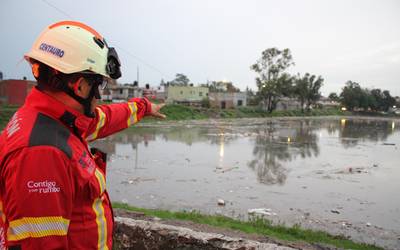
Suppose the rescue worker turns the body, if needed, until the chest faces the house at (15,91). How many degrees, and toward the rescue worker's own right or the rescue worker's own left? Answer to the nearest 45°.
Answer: approximately 90° to the rescue worker's own left

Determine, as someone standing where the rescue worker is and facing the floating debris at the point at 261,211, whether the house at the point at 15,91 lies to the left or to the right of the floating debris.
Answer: left

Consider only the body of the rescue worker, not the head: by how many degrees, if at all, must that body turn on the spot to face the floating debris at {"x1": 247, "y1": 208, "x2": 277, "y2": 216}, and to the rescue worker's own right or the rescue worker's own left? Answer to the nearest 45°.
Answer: approximately 45° to the rescue worker's own left

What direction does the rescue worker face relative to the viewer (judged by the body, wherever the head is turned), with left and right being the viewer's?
facing to the right of the viewer

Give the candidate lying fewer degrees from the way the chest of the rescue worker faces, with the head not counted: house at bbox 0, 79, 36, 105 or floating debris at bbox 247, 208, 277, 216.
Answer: the floating debris
